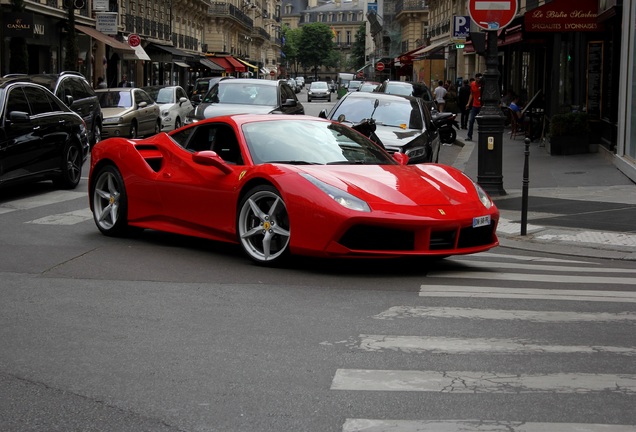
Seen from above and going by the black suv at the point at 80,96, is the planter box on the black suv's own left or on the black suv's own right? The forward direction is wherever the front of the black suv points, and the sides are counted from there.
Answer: on the black suv's own left

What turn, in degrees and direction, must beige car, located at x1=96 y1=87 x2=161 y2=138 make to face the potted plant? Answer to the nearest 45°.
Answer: approximately 90° to its left

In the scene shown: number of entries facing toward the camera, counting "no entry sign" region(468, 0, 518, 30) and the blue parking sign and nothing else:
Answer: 2

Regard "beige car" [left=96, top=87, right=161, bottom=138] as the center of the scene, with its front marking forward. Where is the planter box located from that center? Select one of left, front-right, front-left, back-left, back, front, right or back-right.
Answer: left

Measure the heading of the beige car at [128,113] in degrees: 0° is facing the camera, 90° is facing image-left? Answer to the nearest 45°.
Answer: approximately 45°

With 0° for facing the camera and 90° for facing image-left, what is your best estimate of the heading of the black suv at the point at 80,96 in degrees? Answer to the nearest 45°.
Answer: approximately 45°
